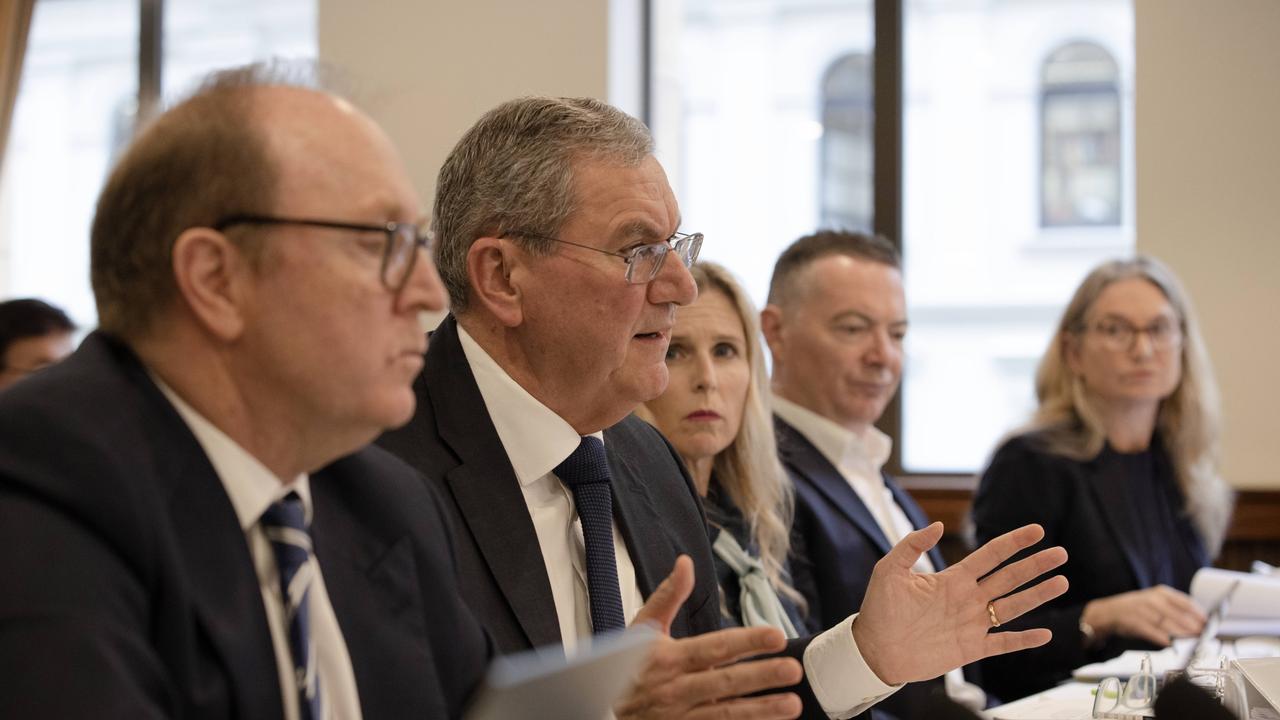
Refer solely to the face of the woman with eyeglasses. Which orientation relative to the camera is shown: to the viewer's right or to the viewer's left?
to the viewer's left

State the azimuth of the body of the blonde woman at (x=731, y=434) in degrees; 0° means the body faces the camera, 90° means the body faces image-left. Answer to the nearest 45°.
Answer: approximately 0°

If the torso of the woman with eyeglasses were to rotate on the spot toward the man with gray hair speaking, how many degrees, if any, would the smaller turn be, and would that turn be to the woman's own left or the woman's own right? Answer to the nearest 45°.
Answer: approximately 45° to the woman's own right
